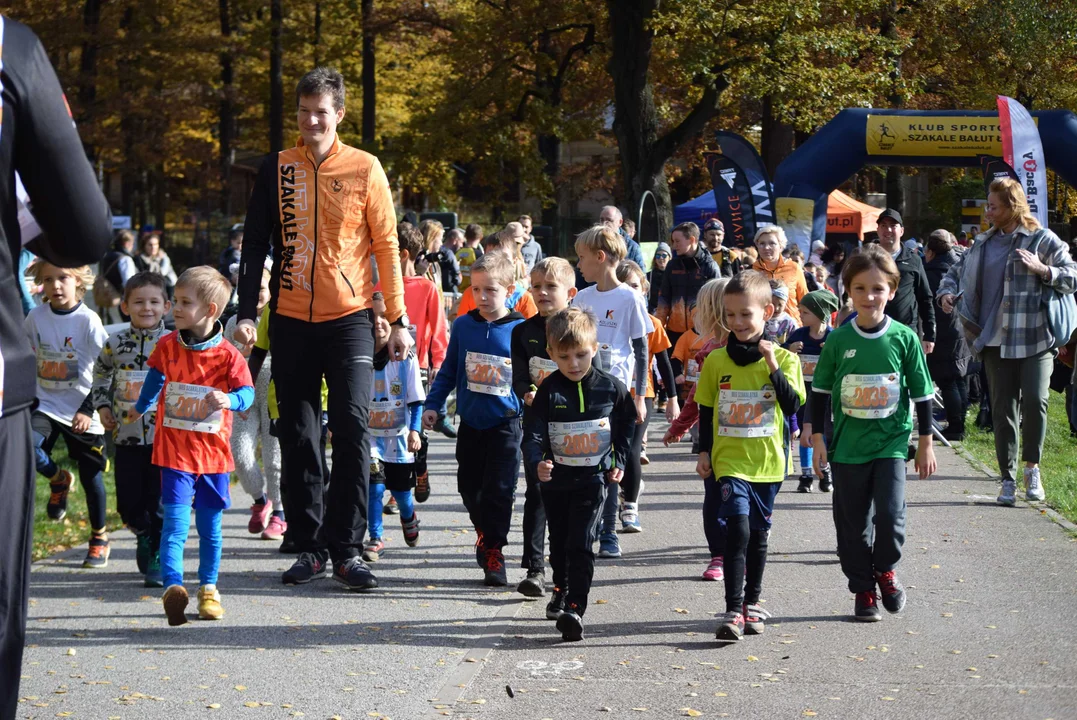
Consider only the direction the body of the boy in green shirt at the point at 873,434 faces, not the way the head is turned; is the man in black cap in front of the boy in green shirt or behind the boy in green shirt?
behind

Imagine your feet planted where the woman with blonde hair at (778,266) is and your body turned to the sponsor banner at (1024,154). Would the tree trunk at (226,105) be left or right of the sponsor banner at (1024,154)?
left

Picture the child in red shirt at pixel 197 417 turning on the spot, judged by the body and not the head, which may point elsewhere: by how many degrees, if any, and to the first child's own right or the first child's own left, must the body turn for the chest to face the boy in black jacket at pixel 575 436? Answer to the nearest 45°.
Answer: approximately 90° to the first child's own left

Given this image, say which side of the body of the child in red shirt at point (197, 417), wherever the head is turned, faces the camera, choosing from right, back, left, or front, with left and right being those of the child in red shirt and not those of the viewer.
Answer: front

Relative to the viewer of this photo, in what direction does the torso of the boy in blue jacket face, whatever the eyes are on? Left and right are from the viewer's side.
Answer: facing the viewer

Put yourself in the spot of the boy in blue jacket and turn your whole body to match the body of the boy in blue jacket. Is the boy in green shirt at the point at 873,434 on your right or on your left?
on your left

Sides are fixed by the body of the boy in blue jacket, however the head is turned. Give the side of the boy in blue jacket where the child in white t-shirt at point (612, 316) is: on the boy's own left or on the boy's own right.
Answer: on the boy's own left

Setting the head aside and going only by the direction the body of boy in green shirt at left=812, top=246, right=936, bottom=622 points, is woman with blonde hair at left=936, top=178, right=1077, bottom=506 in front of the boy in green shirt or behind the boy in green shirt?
behind

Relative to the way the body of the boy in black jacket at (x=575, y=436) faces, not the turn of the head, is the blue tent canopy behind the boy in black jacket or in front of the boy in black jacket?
behind

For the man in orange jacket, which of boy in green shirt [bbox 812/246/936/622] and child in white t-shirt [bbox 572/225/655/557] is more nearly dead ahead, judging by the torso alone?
the boy in green shirt

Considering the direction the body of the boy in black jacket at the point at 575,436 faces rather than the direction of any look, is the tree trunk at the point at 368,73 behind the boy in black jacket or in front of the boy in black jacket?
behind

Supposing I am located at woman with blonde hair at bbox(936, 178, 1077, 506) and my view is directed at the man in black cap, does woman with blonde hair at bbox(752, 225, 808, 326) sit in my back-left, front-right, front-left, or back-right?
front-left

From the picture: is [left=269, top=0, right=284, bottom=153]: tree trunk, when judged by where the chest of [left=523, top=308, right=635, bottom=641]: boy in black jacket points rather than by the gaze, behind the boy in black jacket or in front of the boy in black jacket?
behind

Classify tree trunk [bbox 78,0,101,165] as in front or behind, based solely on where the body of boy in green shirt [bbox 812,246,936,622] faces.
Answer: behind

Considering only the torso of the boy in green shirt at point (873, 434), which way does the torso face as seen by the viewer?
toward the camera
